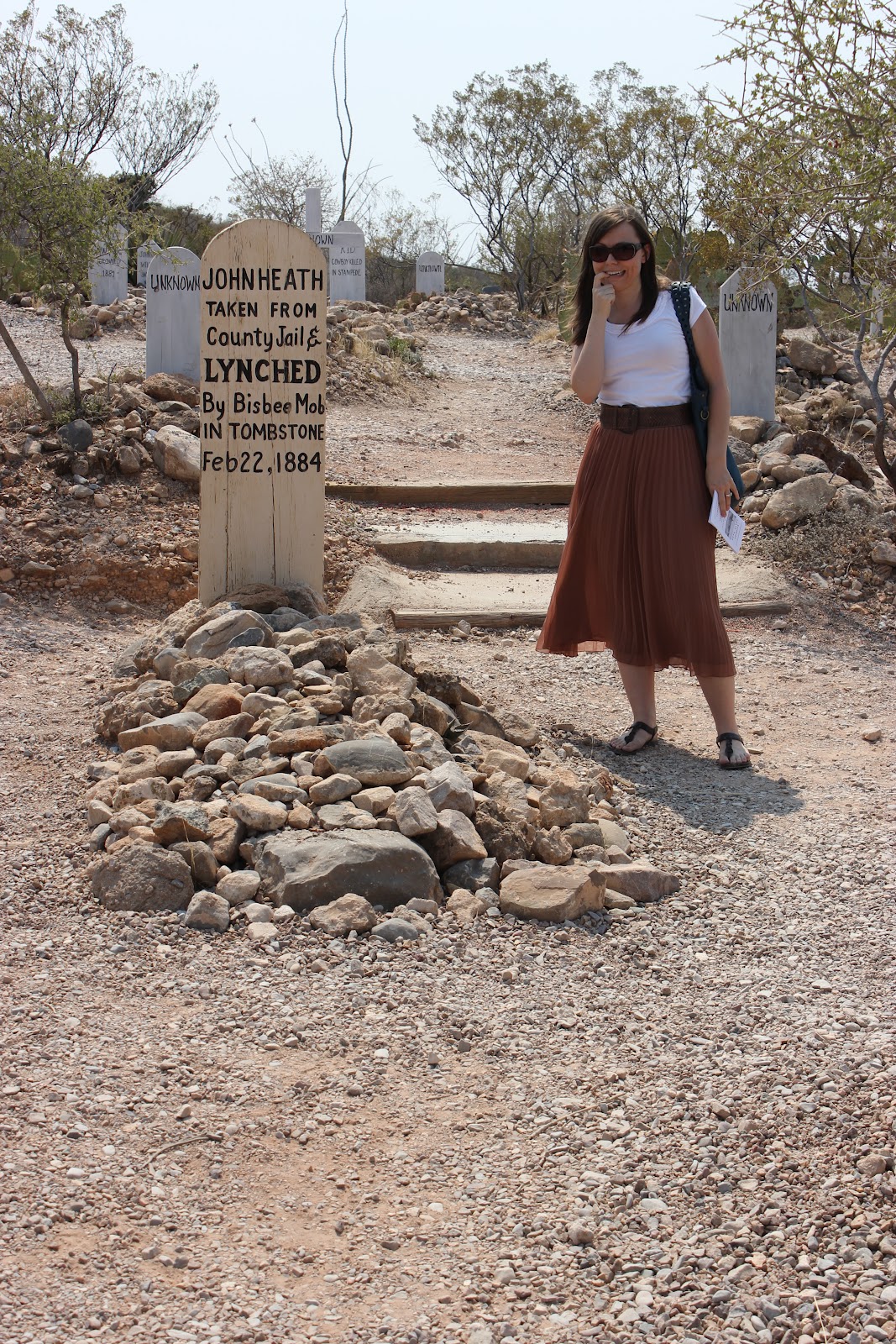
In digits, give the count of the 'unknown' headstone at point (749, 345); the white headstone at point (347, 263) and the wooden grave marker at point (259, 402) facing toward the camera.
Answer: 3

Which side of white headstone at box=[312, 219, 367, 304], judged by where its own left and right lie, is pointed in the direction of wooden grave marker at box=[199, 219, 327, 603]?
front

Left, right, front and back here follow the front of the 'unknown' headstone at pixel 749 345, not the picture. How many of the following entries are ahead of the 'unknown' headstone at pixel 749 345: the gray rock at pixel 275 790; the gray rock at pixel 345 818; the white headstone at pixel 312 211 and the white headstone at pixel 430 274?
2

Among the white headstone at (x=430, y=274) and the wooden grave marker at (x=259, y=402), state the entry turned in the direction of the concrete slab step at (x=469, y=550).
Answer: the white headstone

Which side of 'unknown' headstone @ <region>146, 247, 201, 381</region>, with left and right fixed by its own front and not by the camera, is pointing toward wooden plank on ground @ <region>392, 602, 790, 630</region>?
front

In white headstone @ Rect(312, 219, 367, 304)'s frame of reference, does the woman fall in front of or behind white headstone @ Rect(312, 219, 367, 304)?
in front

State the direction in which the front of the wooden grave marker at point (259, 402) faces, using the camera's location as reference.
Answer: facing the viewer

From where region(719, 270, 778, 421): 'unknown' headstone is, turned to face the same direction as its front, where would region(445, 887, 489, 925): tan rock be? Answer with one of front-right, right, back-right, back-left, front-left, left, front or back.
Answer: front

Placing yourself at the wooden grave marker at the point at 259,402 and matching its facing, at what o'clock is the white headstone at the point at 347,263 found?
The white headstone is roughly at 6 o'clock from the wooden grave marker.

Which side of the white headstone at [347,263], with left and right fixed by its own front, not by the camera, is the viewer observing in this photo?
front

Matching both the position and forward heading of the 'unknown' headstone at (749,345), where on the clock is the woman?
The woman is roughly at 12 o'clock from the 'unknown' headstone.

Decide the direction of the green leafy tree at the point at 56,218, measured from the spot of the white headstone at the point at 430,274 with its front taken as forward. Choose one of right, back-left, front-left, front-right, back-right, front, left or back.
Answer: front

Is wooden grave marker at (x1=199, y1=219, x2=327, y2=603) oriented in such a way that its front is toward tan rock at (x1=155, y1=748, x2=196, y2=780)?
yes

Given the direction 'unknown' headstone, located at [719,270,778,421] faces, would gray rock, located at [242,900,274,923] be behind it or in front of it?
in front
